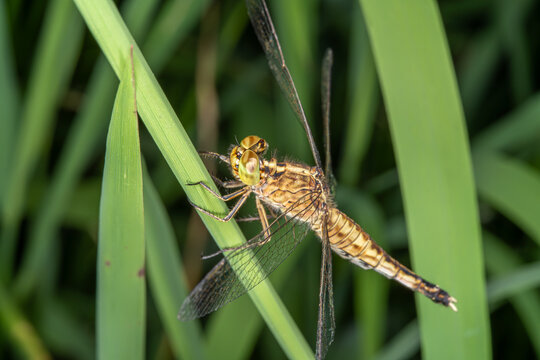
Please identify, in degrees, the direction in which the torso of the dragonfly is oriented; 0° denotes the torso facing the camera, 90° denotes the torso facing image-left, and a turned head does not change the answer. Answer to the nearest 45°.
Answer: approximately 90°

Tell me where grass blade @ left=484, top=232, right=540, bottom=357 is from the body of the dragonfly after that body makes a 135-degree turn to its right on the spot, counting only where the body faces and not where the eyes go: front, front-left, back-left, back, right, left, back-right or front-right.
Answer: front

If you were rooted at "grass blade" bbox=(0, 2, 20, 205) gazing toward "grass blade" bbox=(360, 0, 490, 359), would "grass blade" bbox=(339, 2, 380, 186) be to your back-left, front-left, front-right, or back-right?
front-left

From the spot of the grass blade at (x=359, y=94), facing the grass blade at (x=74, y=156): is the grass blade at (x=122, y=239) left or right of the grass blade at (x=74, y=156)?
left
